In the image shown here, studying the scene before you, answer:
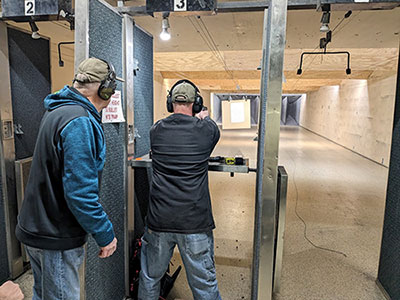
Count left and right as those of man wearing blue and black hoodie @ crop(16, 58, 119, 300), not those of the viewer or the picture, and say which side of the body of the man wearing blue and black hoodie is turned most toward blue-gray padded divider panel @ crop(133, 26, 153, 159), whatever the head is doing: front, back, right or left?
front

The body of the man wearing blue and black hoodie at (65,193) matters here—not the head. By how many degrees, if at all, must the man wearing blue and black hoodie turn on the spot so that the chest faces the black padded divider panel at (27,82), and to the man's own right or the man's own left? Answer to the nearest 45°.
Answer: approximately 45° to the man's own left

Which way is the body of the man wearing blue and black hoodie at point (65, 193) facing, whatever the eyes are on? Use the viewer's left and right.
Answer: facing away from the viewer and to the right of the viewer

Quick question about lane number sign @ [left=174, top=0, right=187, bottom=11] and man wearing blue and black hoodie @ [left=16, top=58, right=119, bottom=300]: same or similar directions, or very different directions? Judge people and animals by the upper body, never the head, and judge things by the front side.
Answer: very different directions

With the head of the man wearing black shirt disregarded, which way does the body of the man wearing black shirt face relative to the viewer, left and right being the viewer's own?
facing away from the viewer

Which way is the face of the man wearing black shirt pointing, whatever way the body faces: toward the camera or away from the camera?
away from the camera

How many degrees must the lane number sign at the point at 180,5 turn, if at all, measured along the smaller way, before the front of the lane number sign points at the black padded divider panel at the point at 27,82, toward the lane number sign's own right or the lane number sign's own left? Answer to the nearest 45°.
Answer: approximately 135° to the lane number sign's own right

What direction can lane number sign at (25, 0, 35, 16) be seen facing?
toward the camera

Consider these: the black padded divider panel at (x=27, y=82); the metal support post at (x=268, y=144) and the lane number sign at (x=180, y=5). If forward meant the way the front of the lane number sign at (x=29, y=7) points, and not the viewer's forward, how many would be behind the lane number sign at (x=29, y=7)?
1

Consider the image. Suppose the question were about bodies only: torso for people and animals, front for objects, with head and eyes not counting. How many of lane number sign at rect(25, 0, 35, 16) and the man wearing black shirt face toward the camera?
1

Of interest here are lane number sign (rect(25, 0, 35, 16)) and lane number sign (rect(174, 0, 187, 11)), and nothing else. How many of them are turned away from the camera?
0

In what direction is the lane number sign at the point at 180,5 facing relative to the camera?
toward the camera
